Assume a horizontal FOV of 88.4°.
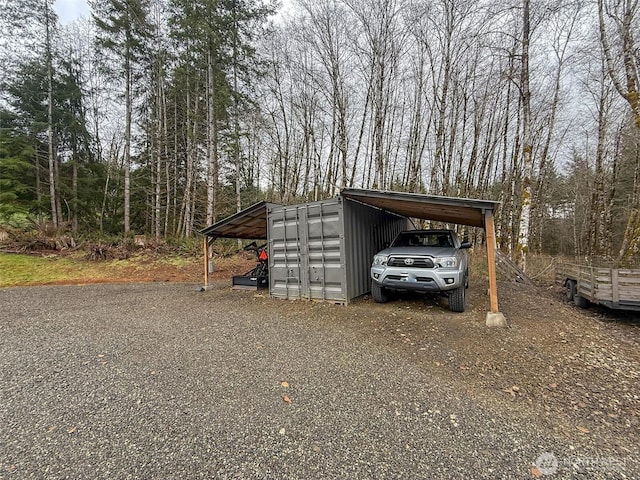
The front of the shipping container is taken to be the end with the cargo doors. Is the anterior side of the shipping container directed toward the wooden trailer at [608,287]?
no

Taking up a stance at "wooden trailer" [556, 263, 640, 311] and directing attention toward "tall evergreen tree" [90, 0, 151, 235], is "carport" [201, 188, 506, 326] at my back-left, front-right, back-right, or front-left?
front-left

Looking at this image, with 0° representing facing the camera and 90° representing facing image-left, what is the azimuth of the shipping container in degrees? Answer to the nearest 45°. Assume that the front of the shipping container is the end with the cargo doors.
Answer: approximately 45°

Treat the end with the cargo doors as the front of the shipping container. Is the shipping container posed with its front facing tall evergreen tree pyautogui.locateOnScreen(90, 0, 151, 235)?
no

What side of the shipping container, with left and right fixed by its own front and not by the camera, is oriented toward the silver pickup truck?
left
